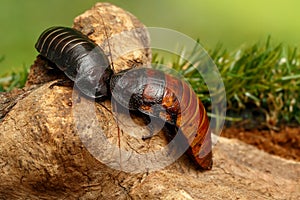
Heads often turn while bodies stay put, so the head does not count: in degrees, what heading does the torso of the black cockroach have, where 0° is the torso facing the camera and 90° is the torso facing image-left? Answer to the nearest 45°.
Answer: approximately 315°
